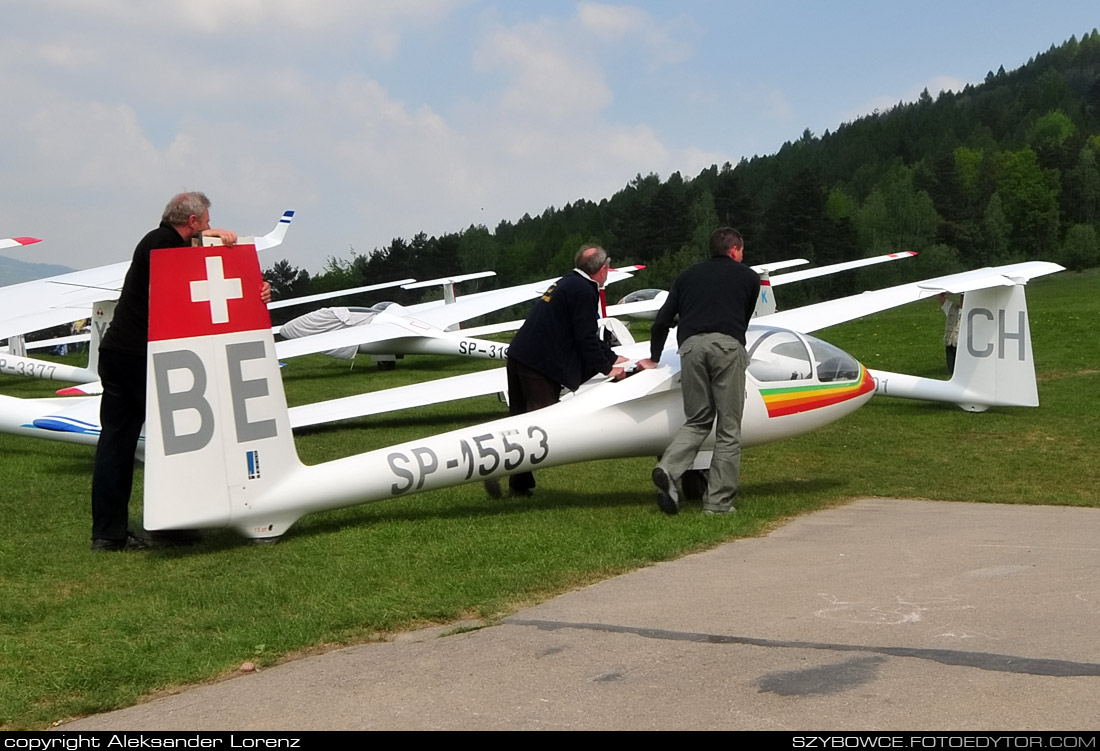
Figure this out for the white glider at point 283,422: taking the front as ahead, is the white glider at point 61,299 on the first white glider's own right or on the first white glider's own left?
on the first white glider's own left

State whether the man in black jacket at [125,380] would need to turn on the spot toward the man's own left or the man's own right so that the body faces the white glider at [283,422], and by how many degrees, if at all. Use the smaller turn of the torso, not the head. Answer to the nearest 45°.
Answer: approximately 45° to the man's own right

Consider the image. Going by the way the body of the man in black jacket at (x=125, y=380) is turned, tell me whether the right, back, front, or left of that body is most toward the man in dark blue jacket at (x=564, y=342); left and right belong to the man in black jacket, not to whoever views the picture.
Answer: front

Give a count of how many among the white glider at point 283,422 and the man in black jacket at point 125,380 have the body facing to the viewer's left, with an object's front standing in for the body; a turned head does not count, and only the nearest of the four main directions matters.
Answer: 0

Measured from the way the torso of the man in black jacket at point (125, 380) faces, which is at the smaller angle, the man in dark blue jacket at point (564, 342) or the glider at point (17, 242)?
the man in dark blue jacket

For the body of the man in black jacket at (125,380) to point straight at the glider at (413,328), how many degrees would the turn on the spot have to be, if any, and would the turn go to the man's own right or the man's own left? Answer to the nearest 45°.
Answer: approximately 90° to the man's own left

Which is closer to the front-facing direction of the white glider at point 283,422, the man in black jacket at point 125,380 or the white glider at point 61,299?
the white glider

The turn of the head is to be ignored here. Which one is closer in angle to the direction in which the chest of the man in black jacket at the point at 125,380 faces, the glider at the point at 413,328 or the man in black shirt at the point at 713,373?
the man in black shirt

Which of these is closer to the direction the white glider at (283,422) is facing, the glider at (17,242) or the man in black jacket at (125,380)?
the glider

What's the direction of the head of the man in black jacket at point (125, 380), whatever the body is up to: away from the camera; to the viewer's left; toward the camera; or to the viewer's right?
to the viewer's right

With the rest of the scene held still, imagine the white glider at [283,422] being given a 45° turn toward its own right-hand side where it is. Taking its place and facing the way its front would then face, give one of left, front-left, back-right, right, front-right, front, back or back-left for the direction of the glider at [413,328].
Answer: left

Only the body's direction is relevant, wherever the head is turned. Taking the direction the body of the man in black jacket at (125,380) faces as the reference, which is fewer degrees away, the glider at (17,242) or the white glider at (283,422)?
the white glider

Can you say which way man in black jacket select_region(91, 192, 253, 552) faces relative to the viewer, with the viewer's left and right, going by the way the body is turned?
facing to the right of the viewer

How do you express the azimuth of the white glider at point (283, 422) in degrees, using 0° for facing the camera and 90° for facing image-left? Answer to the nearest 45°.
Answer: approximately 225°
